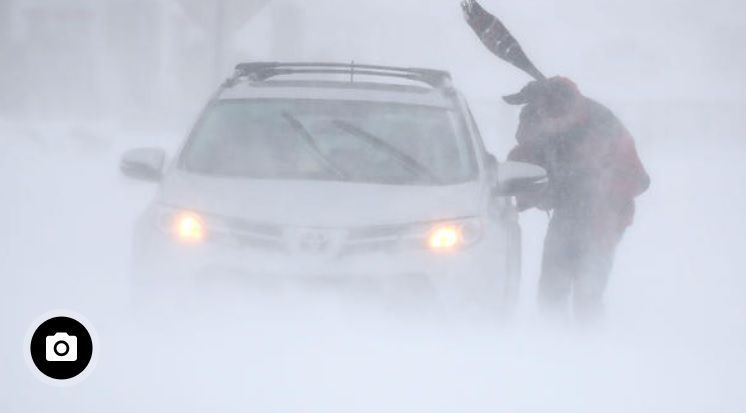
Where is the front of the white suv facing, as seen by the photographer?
facing the viewer

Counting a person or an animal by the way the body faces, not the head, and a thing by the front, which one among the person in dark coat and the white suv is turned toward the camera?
the white suv

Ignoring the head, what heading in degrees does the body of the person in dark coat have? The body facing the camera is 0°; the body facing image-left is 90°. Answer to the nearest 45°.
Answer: approximately 90°

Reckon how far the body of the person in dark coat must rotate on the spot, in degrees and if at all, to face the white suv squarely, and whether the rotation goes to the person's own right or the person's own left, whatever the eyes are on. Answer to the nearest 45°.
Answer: approximately 45° to the person's own left

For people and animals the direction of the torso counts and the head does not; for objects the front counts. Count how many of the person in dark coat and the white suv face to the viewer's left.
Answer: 1

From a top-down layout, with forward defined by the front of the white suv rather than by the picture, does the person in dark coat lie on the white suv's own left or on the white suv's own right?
on the white suv's own left

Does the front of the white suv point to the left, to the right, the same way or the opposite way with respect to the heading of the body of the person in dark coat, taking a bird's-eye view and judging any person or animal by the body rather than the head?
to the left

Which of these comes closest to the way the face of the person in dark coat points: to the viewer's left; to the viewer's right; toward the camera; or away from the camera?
to the viewer's left
